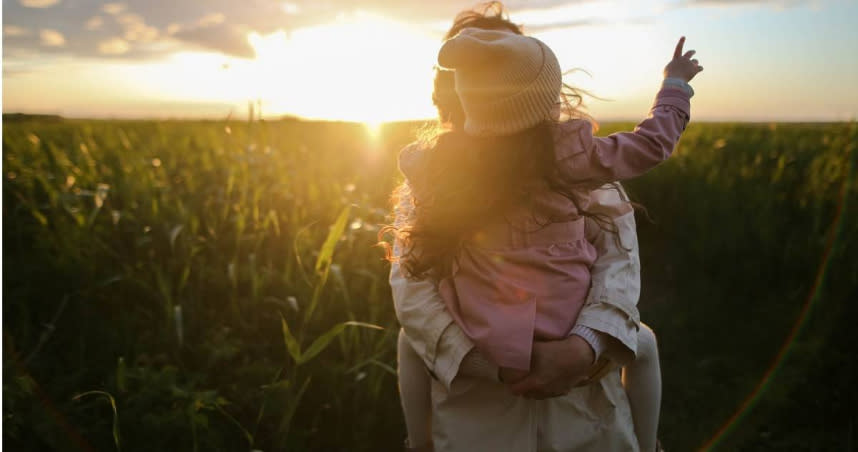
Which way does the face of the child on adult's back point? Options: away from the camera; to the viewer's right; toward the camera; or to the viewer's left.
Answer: away from the camera

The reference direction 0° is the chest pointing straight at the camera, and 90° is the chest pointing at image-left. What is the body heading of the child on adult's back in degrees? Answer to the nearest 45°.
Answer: approximately 180°
